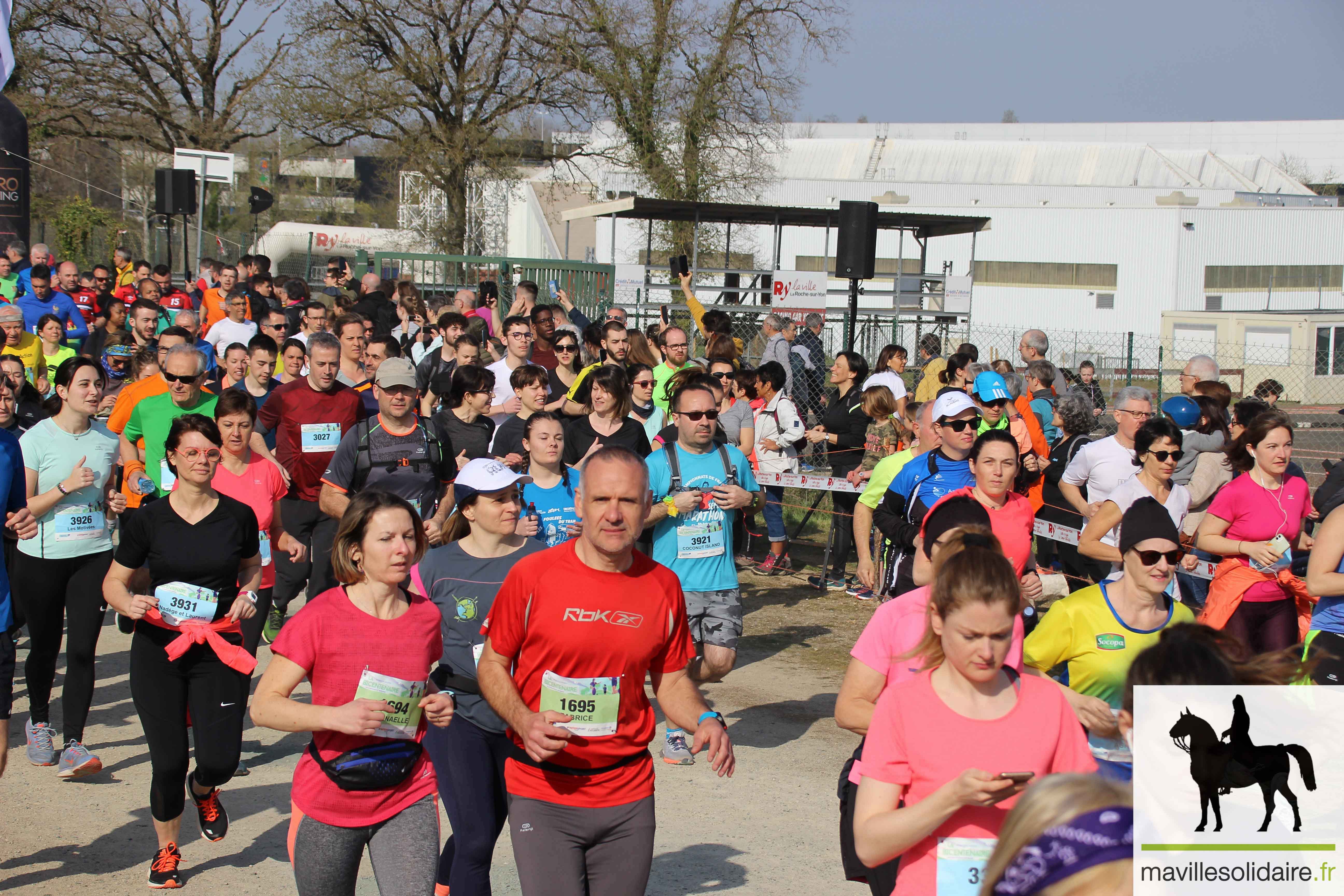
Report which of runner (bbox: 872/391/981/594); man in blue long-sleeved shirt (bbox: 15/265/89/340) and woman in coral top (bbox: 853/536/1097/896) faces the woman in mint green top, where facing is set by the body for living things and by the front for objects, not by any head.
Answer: the man in blue long-sleeved shirt

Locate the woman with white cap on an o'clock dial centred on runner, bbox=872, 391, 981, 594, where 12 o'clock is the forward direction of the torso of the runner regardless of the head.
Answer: The woman with white cap is roughly at 3 o'clock from the runner.

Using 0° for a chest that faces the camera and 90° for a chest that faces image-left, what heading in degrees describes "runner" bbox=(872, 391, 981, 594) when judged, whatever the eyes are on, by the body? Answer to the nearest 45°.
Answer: approximately 315°

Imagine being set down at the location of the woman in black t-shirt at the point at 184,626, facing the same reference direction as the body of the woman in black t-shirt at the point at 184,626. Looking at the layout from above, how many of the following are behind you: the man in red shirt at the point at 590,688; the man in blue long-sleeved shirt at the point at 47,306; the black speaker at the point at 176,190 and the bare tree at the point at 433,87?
3

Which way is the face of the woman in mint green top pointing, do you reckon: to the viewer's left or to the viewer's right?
to the viewer's right

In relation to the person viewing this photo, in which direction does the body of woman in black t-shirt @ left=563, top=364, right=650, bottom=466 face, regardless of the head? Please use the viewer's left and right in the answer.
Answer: facing the viewer

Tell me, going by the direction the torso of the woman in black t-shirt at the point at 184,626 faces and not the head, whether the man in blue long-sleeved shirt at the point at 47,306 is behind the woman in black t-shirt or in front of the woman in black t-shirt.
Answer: behind

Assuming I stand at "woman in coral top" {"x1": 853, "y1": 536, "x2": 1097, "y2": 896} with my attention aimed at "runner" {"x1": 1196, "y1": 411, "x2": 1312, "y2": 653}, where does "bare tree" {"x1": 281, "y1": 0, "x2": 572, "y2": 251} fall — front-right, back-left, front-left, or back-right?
front-left

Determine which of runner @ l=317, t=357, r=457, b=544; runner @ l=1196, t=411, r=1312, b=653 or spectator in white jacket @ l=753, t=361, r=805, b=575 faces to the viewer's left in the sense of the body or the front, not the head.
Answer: spectator in white jacket @ l=753, t=361, r=805, b=575

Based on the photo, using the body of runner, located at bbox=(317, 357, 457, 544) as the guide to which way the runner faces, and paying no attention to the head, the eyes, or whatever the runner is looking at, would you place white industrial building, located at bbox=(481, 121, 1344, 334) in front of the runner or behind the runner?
behind

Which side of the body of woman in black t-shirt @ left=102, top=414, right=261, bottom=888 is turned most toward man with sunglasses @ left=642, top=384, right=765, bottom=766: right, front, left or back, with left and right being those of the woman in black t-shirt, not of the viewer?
left

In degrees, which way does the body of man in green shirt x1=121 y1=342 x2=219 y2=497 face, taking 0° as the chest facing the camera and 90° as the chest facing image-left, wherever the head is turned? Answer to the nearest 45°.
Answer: approximately 0°

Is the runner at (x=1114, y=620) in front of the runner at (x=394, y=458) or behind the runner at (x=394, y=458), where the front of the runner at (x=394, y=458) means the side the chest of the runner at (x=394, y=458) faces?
in front
